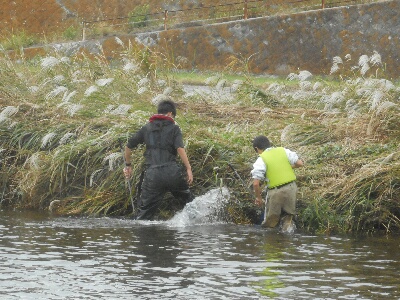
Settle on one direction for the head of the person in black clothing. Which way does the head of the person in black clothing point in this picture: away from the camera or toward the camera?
away from the camera

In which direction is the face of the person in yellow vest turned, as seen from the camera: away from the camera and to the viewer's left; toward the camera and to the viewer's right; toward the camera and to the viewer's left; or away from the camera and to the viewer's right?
away from the camera and to the viewer's left

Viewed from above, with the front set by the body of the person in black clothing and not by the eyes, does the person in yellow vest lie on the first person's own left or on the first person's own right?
on the first person's own right

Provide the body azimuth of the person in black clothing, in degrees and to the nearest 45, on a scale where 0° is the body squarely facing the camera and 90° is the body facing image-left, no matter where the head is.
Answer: approximately 180°
